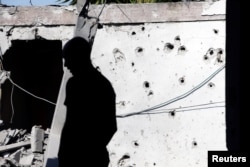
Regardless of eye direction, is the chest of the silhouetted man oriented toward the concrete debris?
no

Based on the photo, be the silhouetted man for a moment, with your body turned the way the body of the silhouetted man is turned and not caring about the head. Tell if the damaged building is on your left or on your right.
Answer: on your right

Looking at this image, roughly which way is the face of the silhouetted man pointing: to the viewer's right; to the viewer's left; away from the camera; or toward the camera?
to the viewer's left
